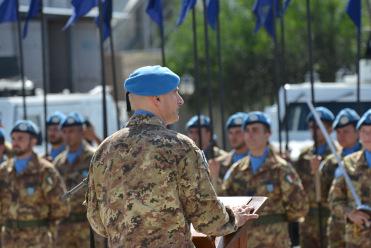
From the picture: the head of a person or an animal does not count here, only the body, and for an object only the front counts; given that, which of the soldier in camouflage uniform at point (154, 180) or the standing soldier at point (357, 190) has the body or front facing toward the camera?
the standing soldier

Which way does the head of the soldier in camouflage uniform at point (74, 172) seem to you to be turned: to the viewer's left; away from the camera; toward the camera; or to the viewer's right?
toward the camera

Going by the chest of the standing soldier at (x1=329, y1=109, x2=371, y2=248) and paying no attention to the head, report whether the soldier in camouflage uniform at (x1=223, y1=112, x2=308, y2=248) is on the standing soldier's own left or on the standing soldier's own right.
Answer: on the standing soldier's own right

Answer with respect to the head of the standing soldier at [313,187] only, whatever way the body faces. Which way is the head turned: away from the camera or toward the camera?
toward the camera

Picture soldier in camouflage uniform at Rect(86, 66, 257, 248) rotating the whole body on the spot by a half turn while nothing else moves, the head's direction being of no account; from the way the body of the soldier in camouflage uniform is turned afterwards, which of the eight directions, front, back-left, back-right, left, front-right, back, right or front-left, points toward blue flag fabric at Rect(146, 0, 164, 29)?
back-right

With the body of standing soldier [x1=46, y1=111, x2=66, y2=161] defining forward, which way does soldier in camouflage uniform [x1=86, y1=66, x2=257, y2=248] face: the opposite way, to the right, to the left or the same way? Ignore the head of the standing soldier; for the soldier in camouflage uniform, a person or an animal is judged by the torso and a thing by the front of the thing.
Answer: the opposite way

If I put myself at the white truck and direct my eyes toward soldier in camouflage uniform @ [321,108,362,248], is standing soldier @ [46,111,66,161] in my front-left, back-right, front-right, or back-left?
front-right

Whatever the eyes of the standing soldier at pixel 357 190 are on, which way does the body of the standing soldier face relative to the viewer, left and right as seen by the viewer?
facing the viewer

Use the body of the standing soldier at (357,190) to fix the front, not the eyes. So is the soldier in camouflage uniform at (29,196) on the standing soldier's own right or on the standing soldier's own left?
on the standing soldier's own right

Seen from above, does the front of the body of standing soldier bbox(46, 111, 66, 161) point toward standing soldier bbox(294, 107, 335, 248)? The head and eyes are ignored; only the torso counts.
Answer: no

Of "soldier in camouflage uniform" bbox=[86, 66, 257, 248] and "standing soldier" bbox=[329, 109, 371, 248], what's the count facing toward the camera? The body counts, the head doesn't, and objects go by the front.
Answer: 1

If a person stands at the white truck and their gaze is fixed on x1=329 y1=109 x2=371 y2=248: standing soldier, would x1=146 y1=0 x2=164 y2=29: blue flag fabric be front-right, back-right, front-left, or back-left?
front-right
